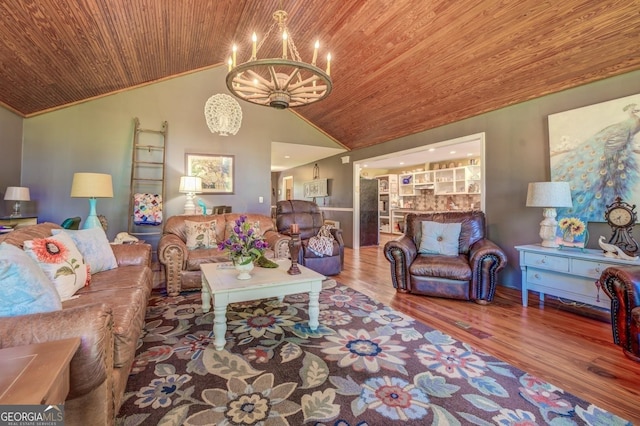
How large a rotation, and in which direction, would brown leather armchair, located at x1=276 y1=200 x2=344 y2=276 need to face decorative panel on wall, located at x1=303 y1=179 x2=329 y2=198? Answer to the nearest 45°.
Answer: approximately 135° to its left

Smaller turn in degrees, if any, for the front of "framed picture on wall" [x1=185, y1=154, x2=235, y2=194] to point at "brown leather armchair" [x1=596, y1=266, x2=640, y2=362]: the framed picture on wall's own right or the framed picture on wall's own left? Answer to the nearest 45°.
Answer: approximately 45° to the framed picture on wall's own left

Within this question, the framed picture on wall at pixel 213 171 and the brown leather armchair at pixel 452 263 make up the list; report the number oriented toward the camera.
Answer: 2

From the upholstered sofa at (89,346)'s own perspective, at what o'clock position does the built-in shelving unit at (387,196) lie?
The built-in shelving unit is roughly at 11 o'clock from the upholstered sofa.

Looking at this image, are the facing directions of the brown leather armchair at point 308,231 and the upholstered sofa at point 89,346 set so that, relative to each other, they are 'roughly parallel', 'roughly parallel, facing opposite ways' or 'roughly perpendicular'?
roughly perpendicular

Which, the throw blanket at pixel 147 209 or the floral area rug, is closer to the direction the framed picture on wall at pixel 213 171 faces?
the floral area rug

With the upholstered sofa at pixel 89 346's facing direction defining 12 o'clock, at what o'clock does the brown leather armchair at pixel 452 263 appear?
The brown leather armchair is roughly at 12 o'clock from the upholstered sofa.

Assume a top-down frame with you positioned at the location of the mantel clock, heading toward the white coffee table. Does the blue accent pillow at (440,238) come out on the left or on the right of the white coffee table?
right

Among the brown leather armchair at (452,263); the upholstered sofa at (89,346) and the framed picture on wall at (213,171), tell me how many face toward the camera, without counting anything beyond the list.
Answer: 2

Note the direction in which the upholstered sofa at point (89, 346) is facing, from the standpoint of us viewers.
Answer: facing to the right of the viewer

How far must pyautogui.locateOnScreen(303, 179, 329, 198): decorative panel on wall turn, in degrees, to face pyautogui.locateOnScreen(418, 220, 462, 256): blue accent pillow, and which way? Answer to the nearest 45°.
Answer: approximately 45° to its left
